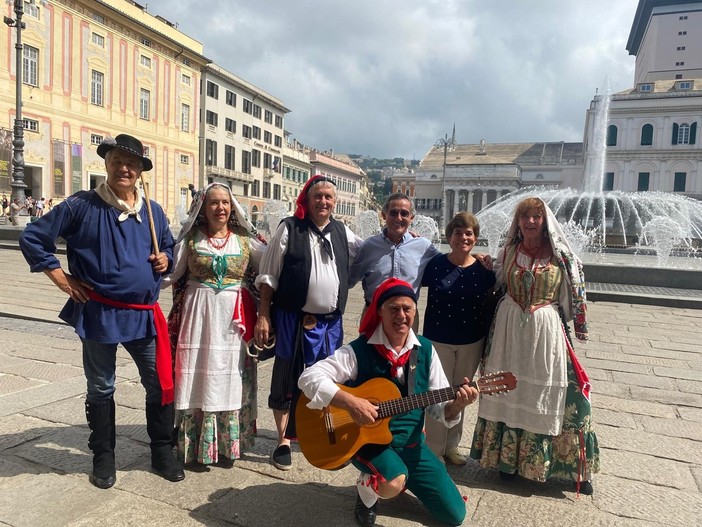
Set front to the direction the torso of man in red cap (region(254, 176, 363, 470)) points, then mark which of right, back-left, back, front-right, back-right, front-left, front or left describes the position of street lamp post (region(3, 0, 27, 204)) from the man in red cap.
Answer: back

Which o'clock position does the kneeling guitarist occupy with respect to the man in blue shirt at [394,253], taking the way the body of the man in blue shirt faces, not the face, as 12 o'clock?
The kneeling guitarist is roughly at 12 o'clock from the man in blue shirt.

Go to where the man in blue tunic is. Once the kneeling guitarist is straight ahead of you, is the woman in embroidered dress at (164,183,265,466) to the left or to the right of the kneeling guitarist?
left

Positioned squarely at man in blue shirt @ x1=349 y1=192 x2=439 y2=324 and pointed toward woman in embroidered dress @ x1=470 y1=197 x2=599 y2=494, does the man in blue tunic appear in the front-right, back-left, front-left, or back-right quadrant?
back-right

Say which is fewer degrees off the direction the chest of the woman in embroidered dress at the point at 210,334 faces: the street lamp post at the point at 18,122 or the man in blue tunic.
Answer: the man in blue tunic

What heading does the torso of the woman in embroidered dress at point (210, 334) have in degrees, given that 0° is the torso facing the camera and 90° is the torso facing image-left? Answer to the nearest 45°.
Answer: approximately 0°

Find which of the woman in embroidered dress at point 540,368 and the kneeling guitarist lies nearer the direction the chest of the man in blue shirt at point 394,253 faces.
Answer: the kneeling guitarist

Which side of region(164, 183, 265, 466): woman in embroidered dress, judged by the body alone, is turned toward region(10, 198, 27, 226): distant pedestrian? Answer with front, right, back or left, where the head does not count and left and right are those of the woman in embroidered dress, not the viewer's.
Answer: back

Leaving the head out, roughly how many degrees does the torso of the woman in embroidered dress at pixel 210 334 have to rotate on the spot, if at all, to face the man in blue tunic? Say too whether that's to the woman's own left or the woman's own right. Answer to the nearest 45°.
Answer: approximately 90° to the woman's own right

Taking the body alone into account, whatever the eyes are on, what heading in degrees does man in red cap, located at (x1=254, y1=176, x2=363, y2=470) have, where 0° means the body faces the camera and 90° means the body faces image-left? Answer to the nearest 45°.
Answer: approximately 315°
